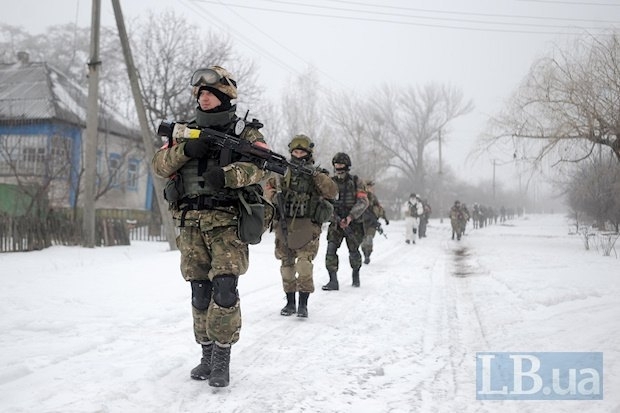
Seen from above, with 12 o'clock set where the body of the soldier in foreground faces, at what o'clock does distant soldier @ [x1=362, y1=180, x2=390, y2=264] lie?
The distant soldier is roughly at 7 o'clock from the soldier in foreground.

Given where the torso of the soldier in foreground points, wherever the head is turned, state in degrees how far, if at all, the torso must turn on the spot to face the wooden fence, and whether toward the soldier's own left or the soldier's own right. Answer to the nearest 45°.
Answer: approximately 180°

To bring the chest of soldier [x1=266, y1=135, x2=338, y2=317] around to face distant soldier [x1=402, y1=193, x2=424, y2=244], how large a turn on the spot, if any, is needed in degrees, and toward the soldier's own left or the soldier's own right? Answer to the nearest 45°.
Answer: approximately 180°

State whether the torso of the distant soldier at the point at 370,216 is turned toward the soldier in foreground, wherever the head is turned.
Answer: yes

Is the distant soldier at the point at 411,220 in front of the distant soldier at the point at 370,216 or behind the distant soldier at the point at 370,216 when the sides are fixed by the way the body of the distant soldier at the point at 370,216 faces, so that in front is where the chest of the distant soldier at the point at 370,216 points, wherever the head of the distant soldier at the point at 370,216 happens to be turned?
behind

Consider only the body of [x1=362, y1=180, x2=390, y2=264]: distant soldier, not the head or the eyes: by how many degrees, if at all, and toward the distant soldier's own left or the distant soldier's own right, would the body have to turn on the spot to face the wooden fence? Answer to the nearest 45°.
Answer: approximately 90° to the distant soldier's own right

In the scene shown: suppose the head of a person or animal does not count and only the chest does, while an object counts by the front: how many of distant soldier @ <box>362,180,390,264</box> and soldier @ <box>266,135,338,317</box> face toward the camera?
2

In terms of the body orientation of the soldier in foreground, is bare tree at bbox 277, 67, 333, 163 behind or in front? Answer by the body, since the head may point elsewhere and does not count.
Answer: behind

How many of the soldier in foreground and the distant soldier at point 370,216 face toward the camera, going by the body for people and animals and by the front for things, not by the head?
2

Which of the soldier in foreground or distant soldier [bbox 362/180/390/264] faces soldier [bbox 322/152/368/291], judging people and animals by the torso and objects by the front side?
the distant soldier

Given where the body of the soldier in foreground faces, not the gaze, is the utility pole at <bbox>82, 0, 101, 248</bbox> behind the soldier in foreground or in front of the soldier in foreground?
behind

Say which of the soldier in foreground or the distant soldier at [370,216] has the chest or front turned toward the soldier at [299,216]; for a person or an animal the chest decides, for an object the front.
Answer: the distant soldier
